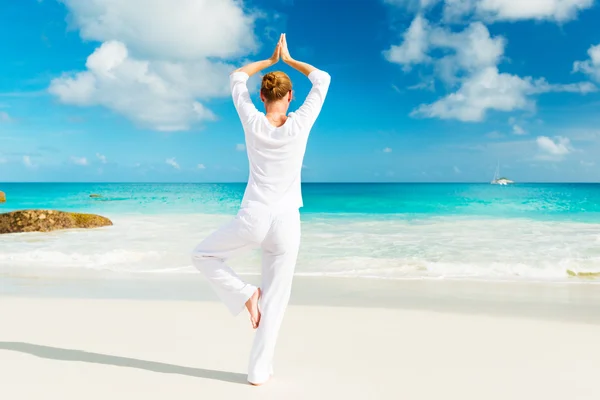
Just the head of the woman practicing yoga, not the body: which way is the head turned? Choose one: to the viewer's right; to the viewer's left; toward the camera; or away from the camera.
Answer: away from the camera

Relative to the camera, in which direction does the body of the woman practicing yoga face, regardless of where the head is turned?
away from the camera
